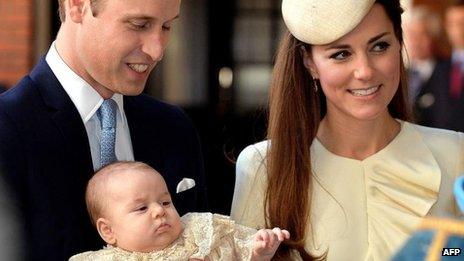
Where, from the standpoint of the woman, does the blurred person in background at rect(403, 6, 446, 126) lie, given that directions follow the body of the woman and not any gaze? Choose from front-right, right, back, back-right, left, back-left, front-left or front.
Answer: back

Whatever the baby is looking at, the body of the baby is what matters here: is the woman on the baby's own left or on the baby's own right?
on the baby's own left

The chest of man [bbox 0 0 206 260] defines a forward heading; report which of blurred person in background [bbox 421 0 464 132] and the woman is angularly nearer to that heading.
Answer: the woman

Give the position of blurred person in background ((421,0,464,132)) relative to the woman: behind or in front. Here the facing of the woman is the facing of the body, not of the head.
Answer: behind

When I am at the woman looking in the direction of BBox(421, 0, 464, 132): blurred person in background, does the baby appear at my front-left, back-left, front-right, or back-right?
back-left

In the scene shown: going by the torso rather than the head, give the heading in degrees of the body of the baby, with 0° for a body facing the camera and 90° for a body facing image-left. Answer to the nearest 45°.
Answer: approximately 315°

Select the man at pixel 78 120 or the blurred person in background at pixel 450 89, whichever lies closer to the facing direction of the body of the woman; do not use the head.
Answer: the man

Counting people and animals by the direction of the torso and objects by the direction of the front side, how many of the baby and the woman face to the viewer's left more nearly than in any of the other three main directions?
0

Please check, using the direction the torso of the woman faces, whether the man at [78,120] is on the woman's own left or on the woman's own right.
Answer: on the woman's own right

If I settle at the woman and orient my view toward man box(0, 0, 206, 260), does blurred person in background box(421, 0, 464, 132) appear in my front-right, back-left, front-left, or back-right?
back-right

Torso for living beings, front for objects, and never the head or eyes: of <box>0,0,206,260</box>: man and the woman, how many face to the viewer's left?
0

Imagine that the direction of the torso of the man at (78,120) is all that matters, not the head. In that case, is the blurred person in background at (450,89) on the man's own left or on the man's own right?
on the man's own left
